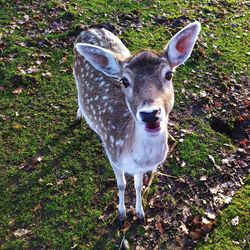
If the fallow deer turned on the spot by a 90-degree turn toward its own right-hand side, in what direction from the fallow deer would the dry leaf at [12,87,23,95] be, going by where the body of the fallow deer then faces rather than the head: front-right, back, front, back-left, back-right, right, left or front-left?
right

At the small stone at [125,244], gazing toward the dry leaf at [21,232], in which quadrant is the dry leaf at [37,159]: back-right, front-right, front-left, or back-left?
front-right

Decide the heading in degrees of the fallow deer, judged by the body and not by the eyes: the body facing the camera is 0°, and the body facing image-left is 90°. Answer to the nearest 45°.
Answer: approximately 315°
